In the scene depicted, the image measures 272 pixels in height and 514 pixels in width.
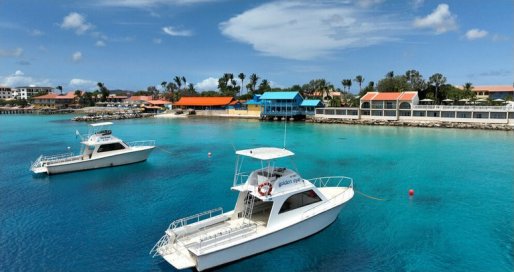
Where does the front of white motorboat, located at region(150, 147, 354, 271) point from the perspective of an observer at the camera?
facing away from the viewer and to the right of the viewer

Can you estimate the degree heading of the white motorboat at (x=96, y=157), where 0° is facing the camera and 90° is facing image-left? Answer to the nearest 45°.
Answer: approximately 225°

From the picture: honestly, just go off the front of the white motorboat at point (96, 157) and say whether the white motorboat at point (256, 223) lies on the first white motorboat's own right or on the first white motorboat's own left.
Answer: on the first white motorboat's own right

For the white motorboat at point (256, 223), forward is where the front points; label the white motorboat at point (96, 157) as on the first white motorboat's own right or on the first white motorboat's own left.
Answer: on the first white motorboat's own left
